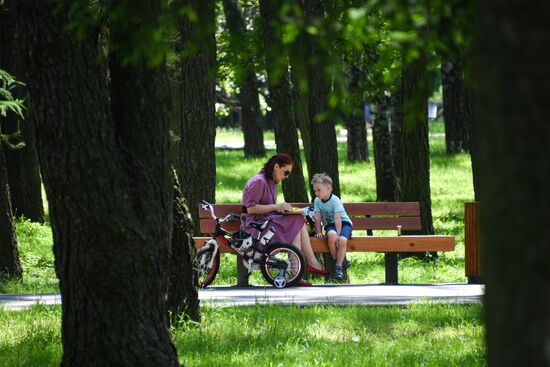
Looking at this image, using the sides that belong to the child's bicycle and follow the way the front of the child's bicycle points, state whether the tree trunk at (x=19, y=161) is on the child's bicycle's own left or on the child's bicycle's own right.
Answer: on the child's bicycle's own right

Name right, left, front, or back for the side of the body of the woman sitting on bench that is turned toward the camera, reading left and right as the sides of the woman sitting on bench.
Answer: right

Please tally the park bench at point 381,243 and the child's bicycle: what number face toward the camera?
1

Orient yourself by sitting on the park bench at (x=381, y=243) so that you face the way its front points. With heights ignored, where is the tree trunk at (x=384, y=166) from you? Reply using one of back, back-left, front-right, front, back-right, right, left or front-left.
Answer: back

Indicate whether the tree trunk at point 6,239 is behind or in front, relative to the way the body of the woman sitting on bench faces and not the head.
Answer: behind

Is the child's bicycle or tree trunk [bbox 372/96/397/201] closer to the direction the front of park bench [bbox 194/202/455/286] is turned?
the child's bicycle

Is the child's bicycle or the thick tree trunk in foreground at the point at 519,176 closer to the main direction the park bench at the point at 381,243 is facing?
the thick tree trunk in foreground

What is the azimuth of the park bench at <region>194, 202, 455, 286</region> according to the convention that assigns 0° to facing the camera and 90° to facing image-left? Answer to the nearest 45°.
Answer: approximately 0°
